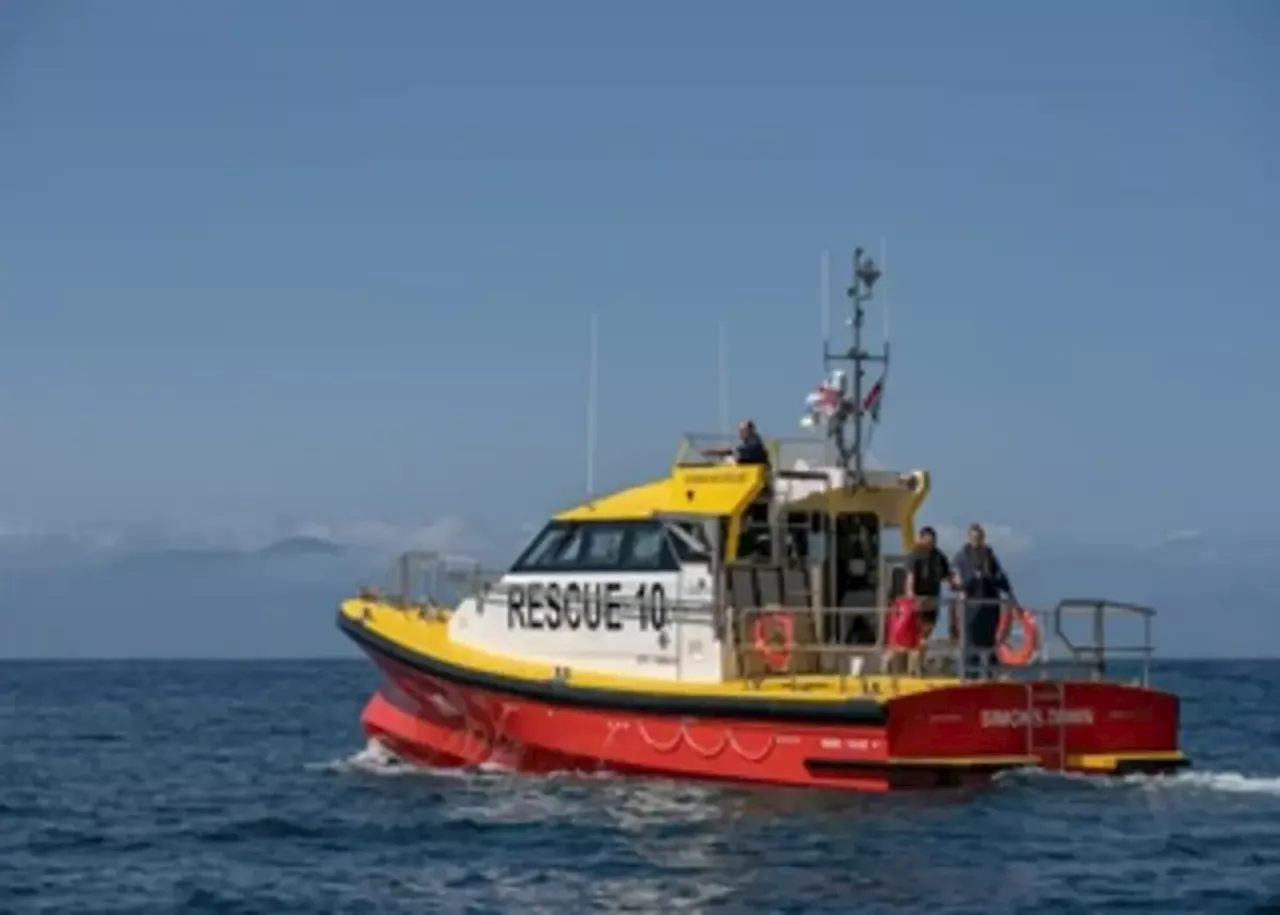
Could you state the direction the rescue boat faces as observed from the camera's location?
facing away from the viewer and to the left of the viewer

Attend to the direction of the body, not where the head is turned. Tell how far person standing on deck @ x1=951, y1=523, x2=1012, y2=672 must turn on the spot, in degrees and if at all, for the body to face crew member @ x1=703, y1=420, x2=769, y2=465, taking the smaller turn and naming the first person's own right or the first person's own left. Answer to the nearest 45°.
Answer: approximately 90° to the first person's own right

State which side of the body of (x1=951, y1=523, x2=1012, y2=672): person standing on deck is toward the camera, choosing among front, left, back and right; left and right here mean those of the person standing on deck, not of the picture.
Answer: front
